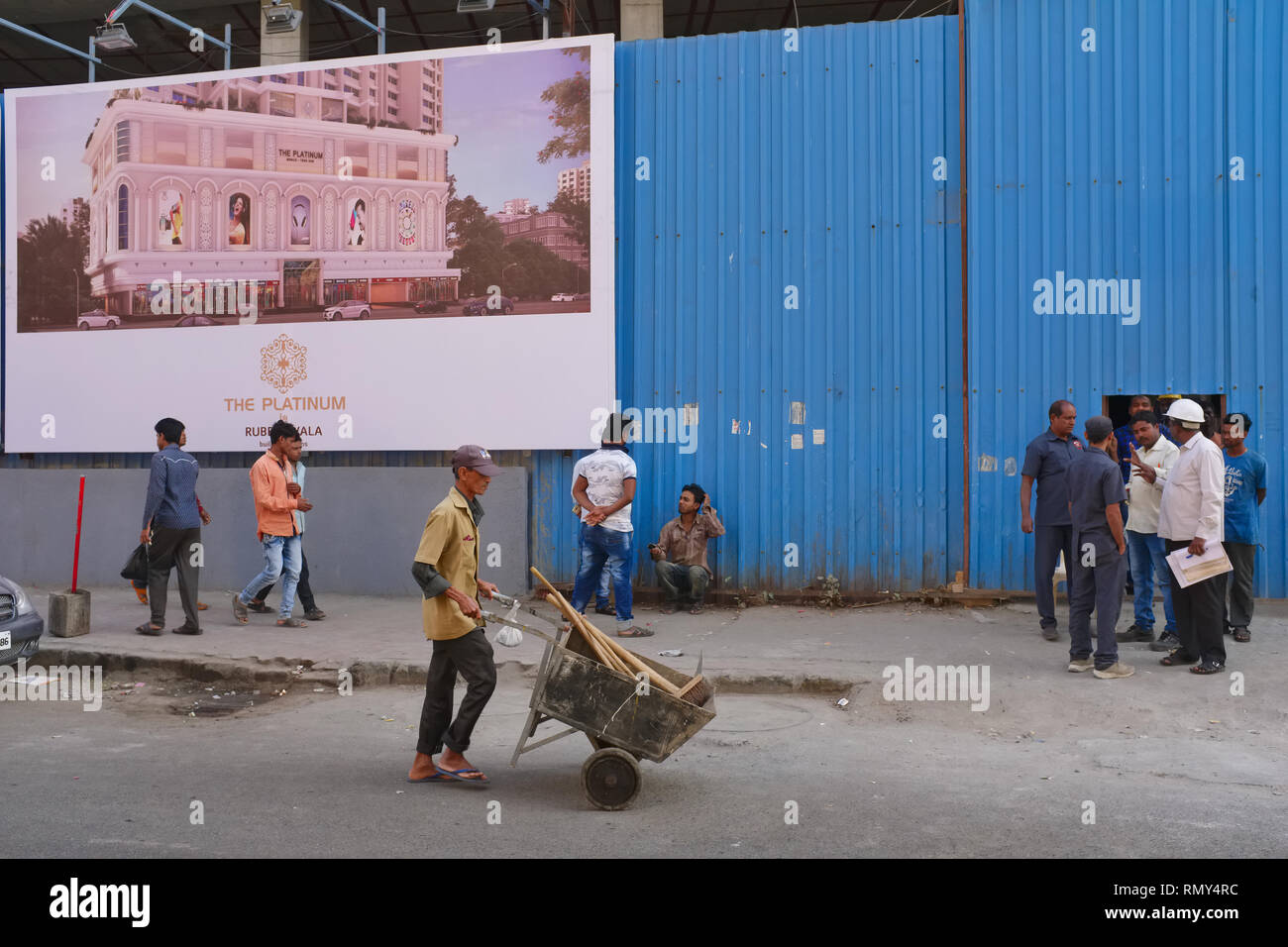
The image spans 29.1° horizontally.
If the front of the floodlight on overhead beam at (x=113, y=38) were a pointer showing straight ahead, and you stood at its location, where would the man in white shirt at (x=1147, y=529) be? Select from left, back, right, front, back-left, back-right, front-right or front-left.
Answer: front-left

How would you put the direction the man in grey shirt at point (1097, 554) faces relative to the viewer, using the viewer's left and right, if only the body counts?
facing away from the viewer and to the right of the viewer

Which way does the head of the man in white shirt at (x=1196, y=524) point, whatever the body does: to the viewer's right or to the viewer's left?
to the viewer's left

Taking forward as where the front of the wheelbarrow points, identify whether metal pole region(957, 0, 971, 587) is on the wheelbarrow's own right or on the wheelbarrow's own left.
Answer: on the wheelbarrow's own left

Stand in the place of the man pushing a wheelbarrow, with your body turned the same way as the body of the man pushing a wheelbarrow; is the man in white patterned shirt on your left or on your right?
on your left

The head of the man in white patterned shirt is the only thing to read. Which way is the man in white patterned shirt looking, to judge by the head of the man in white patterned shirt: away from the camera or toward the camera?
away from the camera

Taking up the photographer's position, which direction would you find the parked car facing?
facing the viewer and to the right of the viewer

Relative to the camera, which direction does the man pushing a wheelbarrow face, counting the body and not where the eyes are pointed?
to the viewer's right

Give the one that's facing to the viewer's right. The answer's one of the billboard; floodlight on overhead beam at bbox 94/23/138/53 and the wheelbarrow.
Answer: the wheelbarrow

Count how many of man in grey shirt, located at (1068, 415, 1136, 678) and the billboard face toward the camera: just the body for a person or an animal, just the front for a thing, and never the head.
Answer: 1
